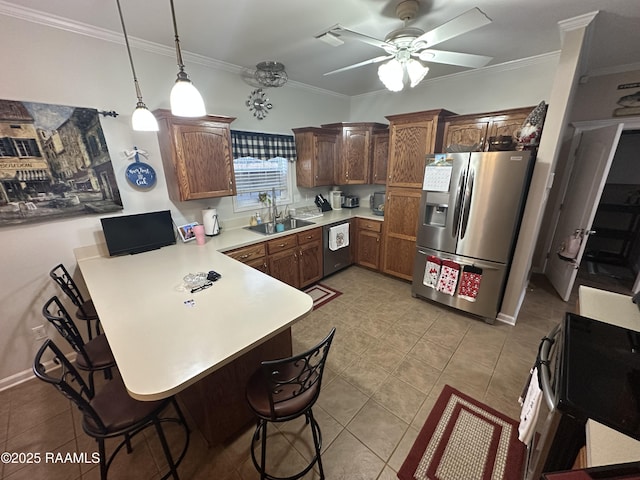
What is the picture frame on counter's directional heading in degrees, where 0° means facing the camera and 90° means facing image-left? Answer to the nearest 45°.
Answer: approximately 315°

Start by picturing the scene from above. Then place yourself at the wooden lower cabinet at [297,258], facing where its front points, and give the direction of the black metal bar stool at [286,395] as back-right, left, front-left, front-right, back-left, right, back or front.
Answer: front-right

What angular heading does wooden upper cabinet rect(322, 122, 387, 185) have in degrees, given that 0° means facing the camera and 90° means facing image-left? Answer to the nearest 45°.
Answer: approximately 0°

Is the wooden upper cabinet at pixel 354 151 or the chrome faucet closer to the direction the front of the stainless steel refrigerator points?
the chrome faucet

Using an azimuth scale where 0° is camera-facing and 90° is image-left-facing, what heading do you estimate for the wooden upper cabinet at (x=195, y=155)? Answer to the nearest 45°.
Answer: approximately 315°

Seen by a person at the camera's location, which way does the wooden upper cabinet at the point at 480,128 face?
facing the viewer and to the left of the viewer

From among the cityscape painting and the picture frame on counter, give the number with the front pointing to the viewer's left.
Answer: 0

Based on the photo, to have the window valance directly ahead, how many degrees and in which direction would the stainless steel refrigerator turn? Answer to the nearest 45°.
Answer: approximately 45° to its right

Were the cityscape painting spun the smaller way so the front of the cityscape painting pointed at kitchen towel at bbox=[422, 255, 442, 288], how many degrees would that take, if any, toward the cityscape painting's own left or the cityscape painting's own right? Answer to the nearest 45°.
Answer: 0° — it already faces it

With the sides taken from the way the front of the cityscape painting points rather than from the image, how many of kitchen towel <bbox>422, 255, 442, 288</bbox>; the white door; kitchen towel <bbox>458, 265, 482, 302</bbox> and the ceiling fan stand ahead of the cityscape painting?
4

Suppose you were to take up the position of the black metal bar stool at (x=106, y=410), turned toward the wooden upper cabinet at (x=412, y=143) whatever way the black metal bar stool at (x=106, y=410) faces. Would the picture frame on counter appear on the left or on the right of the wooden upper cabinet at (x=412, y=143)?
left

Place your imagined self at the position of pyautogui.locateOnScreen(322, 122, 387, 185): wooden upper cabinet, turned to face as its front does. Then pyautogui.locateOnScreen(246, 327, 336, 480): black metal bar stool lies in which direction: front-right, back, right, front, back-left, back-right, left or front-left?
front

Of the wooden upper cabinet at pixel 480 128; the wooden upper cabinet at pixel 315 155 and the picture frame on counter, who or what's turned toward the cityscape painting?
the wooden upper cabinet at pixel 480 128
